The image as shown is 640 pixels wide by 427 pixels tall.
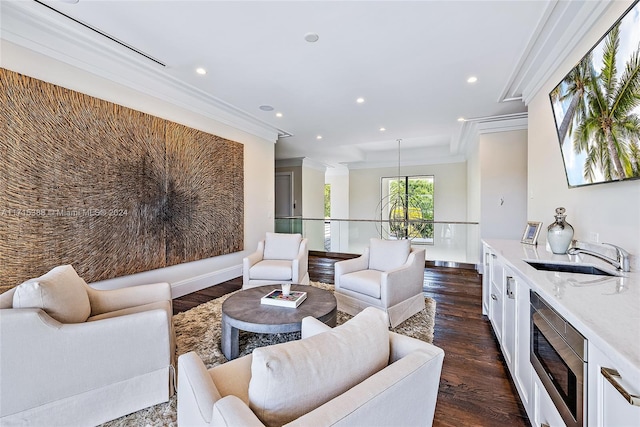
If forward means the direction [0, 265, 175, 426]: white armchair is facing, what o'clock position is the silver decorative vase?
The silver decorative vase is roughly at 1 o'clock from the white armchair.

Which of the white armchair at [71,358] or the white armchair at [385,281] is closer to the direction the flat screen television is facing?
the white armchair at [71,358]

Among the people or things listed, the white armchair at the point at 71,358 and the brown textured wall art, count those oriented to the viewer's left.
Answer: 0

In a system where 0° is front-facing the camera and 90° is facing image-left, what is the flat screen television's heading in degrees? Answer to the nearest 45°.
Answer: approximately 45°

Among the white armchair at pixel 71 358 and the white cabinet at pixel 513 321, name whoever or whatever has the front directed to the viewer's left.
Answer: the white cabinet

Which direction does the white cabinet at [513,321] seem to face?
to the viewer's left

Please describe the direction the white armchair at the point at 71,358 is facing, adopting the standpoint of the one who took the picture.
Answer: facing to the right of the viewer

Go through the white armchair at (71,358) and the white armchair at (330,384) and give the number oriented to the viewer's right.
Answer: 1

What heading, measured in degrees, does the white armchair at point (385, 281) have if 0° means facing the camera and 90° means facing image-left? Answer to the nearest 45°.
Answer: approximately 45°

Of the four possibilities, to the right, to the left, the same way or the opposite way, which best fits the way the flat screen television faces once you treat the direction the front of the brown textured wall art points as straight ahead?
the opposite way

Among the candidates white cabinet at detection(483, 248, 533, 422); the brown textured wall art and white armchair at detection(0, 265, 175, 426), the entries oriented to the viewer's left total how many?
1
